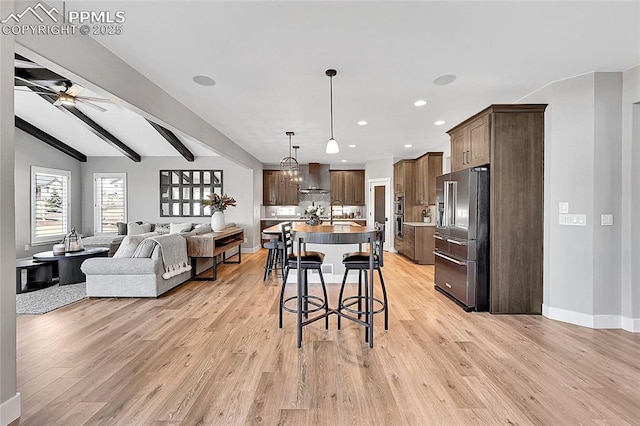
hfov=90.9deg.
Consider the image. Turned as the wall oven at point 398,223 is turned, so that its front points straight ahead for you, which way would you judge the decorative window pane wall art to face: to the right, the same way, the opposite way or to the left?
to the left

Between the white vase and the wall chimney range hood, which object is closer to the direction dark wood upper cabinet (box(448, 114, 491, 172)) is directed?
the white vase

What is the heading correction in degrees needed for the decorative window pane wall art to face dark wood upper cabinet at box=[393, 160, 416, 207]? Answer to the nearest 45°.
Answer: approximately 45° to its left

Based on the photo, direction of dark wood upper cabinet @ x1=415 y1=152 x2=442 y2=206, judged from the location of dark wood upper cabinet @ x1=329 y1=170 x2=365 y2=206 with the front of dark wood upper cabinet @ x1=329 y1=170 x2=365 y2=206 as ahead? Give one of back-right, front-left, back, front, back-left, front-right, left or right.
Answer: front-left

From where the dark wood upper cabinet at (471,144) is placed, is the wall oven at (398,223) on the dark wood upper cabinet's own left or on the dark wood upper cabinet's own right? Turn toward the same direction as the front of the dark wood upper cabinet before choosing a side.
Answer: on the dark wood upper cabinet's own right

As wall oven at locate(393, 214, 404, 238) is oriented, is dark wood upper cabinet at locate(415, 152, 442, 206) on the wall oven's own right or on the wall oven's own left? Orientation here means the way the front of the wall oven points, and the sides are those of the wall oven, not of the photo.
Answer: on the wall oven's own left

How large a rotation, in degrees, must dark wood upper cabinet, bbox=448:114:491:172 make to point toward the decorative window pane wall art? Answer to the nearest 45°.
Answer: approximately 45° to its right

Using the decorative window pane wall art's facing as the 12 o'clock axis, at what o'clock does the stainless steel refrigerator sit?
The stainless steel refrigerator is roughly at 11 o'clock from the decorative window pane wall art.

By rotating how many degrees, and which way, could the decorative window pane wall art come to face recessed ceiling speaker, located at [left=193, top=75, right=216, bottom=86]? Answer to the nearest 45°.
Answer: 0° — it already faces it

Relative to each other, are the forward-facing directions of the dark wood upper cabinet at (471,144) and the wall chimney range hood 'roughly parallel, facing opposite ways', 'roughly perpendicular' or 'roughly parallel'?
roughly perpendicular

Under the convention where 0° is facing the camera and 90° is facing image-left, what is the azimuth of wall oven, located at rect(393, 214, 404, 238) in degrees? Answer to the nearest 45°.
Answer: approximately 45°
